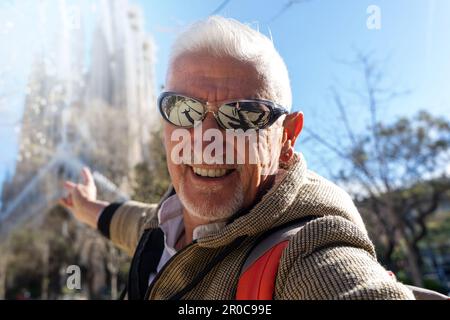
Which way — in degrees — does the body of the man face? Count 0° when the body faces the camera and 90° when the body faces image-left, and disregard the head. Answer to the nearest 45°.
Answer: approximately 45°
